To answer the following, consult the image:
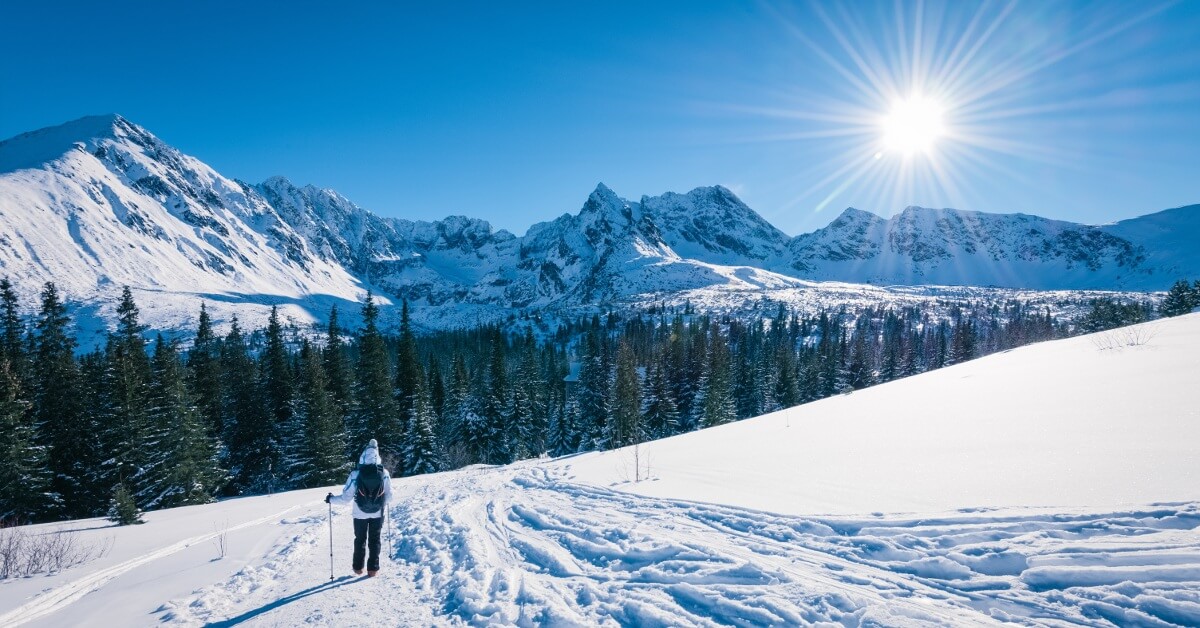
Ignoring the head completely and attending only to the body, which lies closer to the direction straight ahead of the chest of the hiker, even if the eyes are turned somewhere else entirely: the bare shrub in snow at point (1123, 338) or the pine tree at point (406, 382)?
the pine tree

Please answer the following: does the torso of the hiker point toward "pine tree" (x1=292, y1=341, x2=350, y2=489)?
yes

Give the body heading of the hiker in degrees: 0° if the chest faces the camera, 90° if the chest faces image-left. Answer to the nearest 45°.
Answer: approximately 180°

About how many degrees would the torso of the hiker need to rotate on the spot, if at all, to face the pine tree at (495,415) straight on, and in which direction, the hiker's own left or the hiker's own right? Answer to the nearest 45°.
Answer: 0° — they already face it

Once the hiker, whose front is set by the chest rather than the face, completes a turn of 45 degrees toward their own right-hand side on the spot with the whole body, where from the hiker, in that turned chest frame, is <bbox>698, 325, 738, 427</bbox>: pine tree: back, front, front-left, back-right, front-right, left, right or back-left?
front

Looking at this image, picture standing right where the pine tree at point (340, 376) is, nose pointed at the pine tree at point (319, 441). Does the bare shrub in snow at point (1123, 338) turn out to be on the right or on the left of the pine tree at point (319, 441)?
left

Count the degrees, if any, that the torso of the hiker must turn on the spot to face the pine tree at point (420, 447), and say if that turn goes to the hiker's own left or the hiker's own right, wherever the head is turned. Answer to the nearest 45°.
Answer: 0° — they already face it

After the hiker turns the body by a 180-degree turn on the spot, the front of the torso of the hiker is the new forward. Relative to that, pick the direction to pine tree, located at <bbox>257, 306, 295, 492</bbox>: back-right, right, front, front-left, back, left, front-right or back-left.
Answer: back

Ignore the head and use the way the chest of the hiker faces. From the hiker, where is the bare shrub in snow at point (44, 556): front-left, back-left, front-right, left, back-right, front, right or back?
front-left

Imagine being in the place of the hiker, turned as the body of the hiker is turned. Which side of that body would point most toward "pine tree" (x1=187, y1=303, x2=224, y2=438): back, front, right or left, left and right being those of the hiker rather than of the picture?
front

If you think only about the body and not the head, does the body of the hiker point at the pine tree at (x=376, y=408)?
yes

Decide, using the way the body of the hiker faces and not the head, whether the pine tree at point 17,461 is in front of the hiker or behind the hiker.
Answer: in front

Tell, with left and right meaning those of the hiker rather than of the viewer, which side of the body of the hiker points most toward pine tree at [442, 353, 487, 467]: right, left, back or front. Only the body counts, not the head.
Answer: front

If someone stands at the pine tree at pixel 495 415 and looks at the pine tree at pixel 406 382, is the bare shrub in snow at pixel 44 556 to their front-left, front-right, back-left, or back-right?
front-left

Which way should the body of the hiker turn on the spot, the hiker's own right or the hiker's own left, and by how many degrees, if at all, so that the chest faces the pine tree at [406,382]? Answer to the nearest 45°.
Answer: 0° — they already face it
